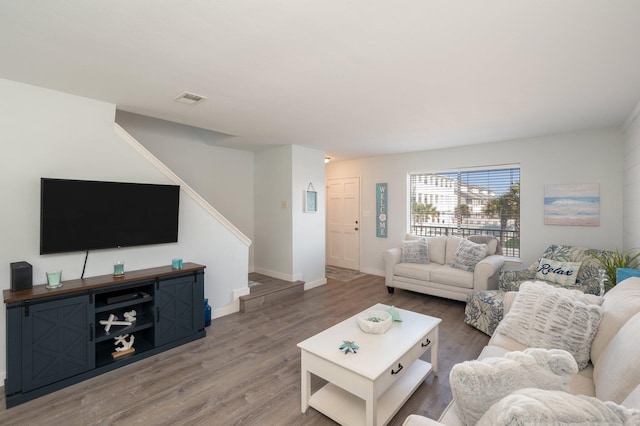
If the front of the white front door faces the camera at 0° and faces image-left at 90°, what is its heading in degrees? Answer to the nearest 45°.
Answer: approximately 45°

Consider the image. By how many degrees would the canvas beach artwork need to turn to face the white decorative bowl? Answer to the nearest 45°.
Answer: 0° — it already faces it

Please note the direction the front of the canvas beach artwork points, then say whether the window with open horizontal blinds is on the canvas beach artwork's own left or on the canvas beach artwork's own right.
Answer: on the canvas beach artwork's own right

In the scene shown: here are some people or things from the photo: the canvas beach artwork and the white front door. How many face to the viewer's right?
0

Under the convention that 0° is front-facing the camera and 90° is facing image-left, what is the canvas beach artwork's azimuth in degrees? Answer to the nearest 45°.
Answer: approximately 0°

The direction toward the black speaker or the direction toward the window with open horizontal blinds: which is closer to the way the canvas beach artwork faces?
the black speaker

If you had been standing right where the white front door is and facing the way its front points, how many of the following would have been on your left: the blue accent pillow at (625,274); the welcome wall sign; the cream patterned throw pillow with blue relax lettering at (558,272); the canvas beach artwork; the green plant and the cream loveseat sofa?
6

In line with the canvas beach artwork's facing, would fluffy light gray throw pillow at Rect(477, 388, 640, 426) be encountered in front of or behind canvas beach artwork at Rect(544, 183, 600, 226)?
in front

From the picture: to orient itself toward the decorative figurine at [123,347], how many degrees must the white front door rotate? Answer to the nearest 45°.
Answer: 0° — it already faces it

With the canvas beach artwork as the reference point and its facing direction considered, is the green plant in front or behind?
in front

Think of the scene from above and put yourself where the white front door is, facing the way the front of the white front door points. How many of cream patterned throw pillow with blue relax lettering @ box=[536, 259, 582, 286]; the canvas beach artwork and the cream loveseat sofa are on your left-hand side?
3

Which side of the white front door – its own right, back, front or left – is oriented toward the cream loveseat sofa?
left

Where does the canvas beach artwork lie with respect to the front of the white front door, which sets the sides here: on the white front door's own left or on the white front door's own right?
on the white front door's own left
